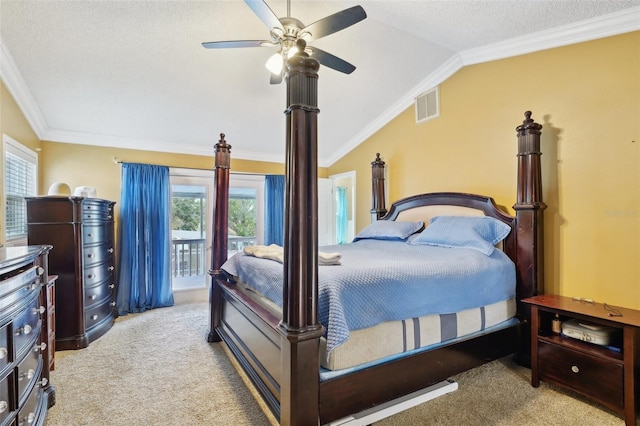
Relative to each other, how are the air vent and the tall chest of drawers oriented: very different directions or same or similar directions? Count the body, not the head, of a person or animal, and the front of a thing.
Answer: very different directions

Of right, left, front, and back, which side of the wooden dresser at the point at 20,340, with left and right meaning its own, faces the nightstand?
front

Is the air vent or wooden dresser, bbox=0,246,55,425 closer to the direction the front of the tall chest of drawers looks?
the air vent

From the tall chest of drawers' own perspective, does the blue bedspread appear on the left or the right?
on its right

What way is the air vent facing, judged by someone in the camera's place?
facing the viewer and to the left of the viewer

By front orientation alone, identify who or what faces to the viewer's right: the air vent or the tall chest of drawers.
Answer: the tall chest of drawers

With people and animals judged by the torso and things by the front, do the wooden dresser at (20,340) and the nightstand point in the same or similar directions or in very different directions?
very different directions

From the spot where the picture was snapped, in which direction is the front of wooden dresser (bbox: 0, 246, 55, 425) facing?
facing the viewer and to the right of the viewer

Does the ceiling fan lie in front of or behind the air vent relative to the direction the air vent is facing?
in front

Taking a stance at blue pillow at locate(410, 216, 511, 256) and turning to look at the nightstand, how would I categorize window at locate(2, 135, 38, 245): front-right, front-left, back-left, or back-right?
back-right

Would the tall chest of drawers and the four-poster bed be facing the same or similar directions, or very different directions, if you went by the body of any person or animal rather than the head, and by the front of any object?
very different directions

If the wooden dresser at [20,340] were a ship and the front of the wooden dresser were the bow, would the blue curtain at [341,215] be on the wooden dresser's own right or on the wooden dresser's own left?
on the wooden dresser's own left
